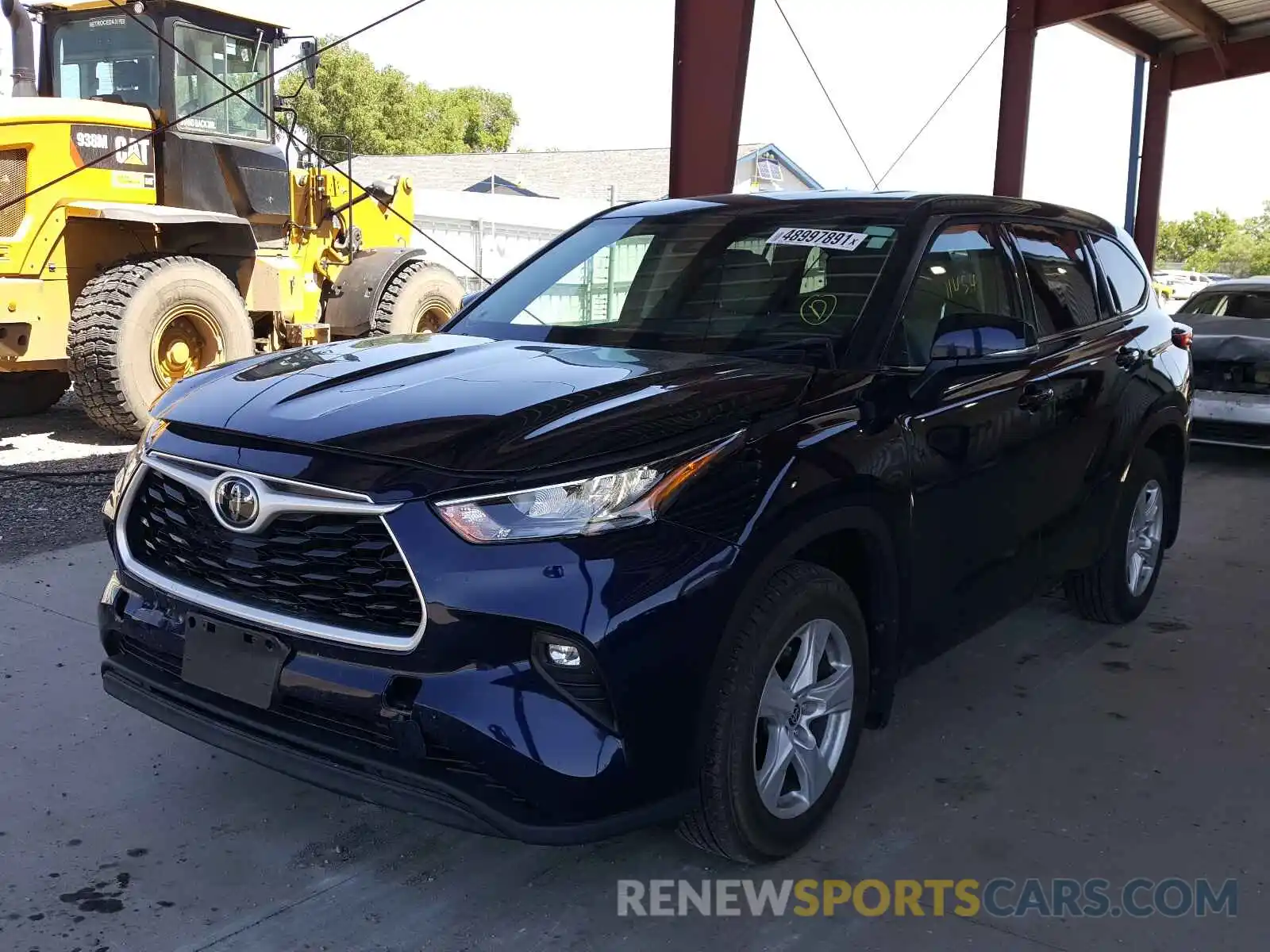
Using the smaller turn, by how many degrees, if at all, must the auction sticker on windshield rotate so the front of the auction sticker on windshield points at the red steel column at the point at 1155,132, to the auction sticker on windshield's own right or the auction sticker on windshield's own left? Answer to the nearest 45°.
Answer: approximately 135° to the auction sticker on windshield's own right

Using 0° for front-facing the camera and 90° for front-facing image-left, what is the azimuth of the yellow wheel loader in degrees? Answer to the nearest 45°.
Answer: approximately 225°

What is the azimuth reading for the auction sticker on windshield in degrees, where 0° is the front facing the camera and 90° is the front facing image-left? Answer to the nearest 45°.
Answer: approximately 45°

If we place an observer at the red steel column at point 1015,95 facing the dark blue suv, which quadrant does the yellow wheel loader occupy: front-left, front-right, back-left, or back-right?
front-right

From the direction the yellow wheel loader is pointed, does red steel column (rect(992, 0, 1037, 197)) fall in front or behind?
in front

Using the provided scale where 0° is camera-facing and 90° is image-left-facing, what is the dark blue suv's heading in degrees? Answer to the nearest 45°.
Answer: approximately 45°

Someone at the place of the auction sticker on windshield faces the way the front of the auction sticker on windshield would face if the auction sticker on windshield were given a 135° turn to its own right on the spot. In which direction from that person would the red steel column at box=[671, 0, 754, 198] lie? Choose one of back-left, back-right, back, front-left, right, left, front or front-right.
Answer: front

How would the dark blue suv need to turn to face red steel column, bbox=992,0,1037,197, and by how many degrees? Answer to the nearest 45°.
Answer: approximately 135° to its right
